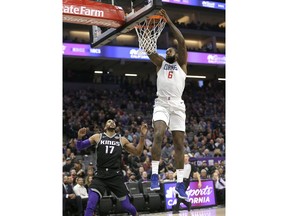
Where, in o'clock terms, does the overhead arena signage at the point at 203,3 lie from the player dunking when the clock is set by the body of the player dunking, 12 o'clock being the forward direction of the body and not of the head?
The overhead arena signage is roughly at 6 o'clock from the player dunking.

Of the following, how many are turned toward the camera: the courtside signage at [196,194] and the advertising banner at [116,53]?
2

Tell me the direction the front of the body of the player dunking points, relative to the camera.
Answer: toward the camera

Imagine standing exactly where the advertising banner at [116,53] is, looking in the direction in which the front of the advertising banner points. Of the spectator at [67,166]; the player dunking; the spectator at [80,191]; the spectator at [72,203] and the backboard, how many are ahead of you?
5

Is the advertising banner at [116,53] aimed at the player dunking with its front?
yes

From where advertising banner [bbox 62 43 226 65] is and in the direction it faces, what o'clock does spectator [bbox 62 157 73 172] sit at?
The spectator is roughly at 12 o'clock from the advertising banner.

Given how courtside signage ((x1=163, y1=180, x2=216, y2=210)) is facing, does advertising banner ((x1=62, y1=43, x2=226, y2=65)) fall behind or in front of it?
behind

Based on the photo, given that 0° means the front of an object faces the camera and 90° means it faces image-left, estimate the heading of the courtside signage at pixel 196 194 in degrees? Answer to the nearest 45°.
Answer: approximately 0°

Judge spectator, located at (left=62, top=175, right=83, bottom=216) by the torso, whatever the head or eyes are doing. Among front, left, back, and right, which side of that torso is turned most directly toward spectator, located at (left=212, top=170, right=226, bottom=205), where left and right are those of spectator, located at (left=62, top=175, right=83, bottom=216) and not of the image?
left

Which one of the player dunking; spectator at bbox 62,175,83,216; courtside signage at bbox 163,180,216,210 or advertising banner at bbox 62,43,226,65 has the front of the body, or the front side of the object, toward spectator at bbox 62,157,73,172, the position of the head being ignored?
the advertising banner

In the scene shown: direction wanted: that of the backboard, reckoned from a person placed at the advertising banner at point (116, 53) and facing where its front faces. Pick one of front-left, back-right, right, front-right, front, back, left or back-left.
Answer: front

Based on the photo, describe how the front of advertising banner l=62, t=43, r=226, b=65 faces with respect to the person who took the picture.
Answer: facing the viewer

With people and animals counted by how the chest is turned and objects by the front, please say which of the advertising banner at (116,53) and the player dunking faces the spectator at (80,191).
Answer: the advertising banner

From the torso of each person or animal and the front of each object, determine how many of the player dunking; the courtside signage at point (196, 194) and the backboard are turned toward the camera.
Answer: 2

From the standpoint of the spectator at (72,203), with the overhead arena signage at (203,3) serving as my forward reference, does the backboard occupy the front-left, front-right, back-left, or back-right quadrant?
back-right
